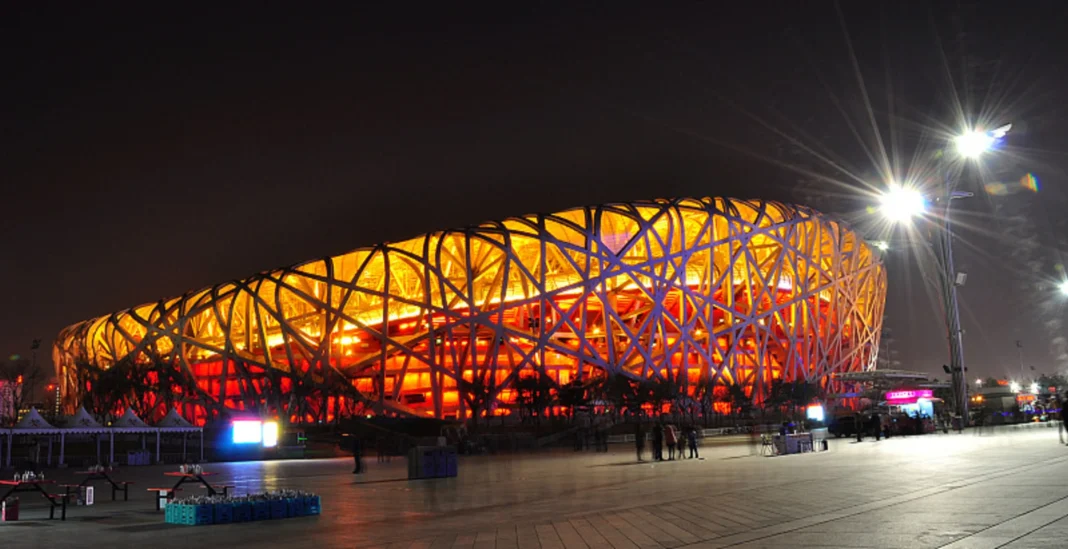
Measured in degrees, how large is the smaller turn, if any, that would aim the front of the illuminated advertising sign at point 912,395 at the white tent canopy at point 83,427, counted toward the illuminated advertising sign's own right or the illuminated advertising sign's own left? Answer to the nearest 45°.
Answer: approximately 45° to the illuminated advertising sign's own right

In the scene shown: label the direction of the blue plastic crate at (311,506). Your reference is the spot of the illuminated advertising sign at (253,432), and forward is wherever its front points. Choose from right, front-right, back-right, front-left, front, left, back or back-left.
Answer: front

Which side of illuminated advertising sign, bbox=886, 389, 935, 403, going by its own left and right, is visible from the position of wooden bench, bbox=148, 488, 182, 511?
front

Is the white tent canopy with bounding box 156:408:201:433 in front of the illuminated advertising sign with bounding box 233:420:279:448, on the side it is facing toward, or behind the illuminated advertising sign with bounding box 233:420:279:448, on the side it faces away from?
behind

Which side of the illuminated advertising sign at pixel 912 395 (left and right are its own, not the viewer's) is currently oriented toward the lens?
front

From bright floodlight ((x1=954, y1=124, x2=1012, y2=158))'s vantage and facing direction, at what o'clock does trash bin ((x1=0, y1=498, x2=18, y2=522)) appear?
The trash bin is roughly at 12 o'clock from the bright floodlight.

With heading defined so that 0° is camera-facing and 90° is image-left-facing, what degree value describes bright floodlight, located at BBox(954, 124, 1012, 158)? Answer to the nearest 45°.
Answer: approximately 45°

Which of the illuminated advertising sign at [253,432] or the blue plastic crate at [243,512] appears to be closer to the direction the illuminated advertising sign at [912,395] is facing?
the blue plastic crate

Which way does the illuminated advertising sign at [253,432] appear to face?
toward the camera

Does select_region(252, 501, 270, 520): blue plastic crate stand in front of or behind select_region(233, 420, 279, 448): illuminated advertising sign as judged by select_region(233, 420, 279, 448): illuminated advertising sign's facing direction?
in front

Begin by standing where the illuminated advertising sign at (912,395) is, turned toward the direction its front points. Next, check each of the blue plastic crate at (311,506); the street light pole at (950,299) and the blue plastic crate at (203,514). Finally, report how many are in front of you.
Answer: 2

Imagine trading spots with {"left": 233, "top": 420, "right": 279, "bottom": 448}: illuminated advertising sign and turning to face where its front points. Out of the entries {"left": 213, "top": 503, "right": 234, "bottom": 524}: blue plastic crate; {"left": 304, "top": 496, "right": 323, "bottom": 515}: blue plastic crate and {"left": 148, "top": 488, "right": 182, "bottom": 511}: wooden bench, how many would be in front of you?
3

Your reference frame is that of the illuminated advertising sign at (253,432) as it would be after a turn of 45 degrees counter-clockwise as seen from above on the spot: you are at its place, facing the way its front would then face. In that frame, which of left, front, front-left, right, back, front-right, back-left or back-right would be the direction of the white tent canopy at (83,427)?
back

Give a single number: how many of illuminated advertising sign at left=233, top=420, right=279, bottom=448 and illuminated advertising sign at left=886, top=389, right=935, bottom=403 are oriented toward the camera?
2
